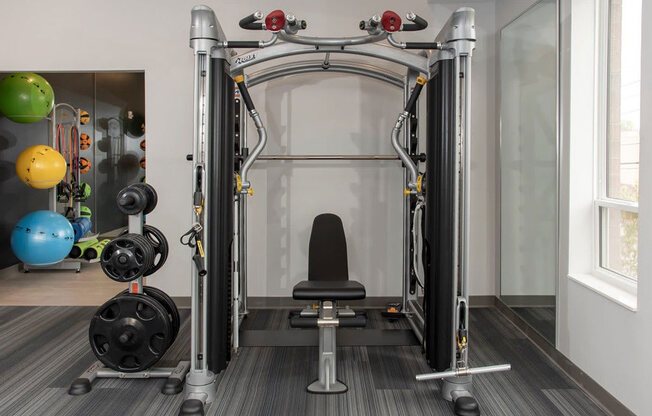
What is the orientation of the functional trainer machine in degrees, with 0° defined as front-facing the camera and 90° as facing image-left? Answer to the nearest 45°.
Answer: approximately 0°

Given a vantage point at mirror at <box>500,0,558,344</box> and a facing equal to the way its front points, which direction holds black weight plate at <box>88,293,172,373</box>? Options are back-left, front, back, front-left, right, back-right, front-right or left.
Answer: front-left

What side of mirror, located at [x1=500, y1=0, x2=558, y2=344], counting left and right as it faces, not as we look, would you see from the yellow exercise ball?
front

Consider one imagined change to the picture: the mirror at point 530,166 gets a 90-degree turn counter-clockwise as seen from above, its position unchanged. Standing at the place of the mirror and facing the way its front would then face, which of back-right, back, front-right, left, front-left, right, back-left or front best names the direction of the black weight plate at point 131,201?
front-right

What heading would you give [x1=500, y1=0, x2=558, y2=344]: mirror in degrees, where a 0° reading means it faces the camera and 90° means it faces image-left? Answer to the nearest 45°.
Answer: approximately 90°

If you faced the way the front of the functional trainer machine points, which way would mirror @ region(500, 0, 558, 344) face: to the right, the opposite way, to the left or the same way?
to the right

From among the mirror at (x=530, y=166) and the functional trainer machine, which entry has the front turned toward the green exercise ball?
the mirror

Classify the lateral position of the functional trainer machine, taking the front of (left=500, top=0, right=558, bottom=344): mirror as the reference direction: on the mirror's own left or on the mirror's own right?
on the mirror's own left

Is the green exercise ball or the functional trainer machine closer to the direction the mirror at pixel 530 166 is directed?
the green exercise ball

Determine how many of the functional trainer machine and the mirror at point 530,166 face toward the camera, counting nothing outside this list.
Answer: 1

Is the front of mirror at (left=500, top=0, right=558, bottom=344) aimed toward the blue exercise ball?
yes

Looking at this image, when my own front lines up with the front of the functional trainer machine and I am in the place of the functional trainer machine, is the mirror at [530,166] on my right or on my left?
on my left
